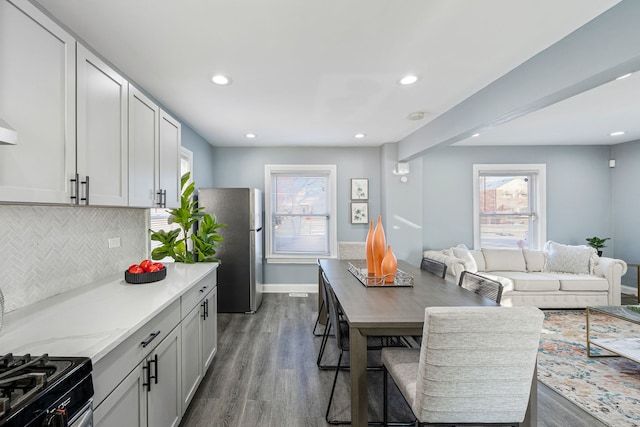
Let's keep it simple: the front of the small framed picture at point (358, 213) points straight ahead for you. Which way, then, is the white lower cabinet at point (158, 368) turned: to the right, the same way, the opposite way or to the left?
to the left

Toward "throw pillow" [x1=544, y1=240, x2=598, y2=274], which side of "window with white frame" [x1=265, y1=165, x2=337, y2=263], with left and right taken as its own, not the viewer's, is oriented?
left

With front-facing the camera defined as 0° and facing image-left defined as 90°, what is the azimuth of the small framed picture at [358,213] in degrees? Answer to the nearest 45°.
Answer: approximately 0°

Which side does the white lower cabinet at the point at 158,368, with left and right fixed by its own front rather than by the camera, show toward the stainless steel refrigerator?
left

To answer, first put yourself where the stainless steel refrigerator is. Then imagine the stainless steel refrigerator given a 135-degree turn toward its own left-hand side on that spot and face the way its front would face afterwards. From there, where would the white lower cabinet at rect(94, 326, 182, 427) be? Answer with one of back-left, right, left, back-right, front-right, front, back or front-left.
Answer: back-left

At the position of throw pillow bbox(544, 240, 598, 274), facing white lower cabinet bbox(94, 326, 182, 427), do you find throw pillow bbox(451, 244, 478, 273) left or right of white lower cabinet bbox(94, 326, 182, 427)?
right

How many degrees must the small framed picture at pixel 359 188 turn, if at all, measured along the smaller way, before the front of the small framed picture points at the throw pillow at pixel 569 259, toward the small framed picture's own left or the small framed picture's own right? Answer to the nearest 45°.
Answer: approximately 90° to the small framed picture's own left
